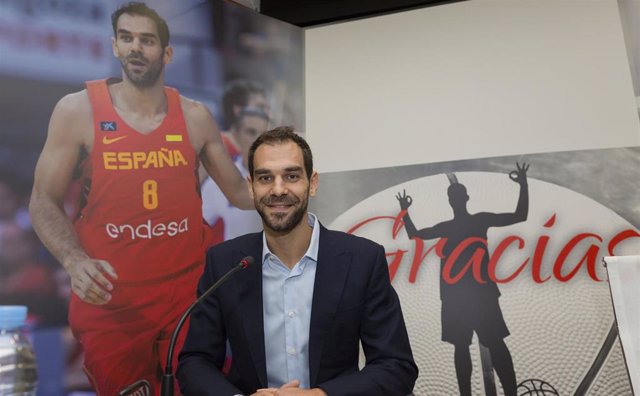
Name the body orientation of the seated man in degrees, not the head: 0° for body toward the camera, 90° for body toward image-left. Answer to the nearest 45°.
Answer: approximately 0°

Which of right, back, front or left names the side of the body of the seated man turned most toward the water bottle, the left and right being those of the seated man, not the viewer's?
right
